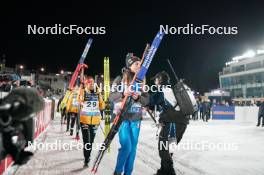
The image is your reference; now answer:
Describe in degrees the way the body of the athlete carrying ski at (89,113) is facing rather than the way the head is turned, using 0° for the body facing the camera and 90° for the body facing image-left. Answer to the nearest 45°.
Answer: approximately 0°

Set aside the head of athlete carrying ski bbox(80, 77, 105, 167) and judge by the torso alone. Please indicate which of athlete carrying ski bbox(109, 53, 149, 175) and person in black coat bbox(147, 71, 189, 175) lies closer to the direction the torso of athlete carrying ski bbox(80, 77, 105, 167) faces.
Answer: the athlete carrying ski

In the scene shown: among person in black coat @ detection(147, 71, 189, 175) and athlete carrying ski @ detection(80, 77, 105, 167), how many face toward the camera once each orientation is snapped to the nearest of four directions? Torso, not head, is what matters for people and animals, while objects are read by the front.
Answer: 1

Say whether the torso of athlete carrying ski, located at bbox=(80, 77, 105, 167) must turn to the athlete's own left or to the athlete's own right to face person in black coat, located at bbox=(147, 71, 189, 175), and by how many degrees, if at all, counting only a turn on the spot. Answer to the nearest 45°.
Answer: approximately 45° to the athlete's own left

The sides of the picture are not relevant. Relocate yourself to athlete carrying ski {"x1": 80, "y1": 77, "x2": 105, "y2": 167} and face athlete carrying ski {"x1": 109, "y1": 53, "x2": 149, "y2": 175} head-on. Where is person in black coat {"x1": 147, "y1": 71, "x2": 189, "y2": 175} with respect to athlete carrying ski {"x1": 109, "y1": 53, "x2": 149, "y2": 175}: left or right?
left

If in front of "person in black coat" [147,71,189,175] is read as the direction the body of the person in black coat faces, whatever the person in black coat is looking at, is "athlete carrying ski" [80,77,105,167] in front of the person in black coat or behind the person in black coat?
in front
